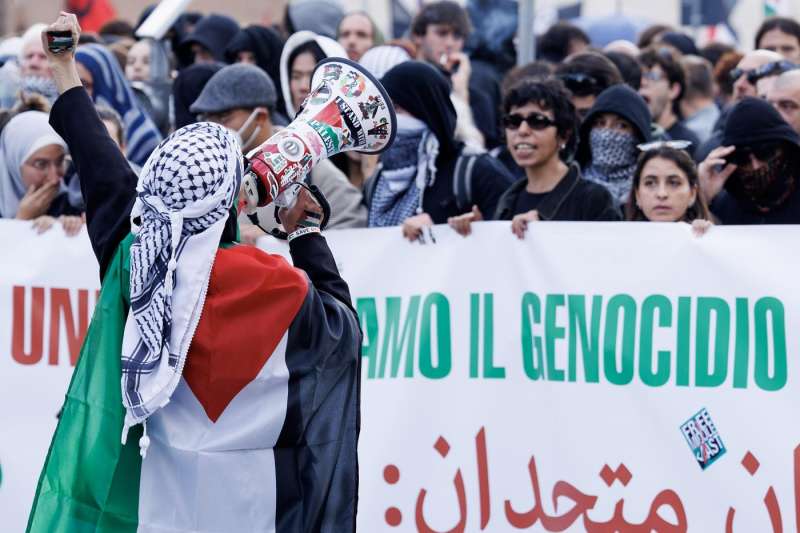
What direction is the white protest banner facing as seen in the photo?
toward the camera

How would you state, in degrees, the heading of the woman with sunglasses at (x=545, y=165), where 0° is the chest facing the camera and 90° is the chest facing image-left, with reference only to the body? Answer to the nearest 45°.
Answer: approximately 45°

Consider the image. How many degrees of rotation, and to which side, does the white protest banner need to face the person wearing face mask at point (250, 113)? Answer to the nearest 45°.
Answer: approximately 135° to its right

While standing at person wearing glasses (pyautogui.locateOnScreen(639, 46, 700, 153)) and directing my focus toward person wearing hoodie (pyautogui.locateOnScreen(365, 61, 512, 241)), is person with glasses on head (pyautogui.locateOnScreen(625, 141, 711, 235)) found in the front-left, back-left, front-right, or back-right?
front-left

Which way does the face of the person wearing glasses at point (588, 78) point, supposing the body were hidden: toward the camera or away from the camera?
toward the camera

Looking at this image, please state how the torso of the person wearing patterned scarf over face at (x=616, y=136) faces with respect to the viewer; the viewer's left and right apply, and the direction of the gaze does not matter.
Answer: facing the viewer

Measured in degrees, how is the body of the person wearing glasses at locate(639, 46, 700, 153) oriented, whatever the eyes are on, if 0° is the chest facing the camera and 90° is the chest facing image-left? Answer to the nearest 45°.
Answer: approximately 45°

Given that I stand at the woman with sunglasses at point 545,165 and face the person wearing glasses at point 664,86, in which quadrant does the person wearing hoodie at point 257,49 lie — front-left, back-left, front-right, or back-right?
front-left

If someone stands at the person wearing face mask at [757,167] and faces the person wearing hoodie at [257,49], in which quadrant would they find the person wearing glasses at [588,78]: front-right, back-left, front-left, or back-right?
front-right

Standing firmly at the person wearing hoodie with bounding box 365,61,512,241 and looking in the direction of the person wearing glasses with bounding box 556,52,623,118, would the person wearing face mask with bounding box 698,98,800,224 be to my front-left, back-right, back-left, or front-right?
front-right

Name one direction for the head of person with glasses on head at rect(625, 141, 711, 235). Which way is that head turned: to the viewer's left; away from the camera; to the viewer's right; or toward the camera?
toward the camera

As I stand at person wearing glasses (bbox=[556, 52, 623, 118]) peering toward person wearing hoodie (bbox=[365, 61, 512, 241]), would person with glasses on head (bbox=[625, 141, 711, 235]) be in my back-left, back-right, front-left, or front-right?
front-left

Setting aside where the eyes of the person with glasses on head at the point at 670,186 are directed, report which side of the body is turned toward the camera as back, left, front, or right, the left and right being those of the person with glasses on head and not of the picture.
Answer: front

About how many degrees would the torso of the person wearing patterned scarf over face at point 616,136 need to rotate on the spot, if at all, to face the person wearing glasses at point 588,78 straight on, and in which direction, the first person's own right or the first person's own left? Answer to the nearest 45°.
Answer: approximately 180°
